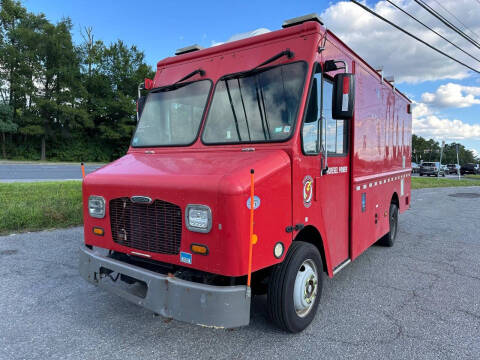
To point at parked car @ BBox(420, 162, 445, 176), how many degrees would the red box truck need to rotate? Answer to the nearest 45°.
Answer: approximately 180°

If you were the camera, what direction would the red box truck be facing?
facing the viewer and to the left of the viewer

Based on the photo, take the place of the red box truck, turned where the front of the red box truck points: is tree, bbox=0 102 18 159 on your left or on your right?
on your right

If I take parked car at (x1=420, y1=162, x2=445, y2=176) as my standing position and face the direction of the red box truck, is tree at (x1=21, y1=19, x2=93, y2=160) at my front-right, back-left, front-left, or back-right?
front-right

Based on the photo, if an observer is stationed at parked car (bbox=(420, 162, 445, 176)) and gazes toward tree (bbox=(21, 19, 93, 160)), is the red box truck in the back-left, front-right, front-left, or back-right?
front-left

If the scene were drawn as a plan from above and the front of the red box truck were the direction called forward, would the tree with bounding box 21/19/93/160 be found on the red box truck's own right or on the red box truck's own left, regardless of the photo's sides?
on the red box truck's own right
